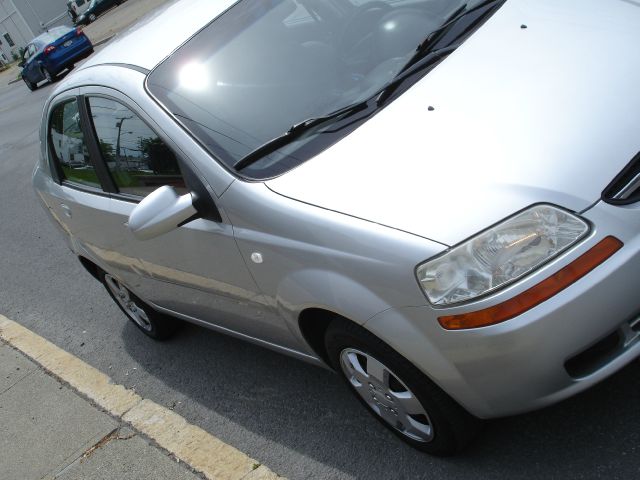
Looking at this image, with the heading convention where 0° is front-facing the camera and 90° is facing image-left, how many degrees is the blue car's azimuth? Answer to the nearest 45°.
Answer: approximately 135°

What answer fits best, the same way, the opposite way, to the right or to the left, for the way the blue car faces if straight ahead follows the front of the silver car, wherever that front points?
the opposite way

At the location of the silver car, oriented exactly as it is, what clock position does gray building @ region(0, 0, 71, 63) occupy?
The gray building is roughly at 7 o'clock from the silver car.

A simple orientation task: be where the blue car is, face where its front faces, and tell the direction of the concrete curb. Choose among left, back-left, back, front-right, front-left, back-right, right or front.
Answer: back-left

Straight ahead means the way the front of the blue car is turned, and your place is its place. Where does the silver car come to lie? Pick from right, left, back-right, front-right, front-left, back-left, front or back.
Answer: back-left

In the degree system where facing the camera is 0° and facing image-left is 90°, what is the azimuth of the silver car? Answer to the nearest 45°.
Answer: approximately 315°

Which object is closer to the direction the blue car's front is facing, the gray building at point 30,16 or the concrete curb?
the gray building
